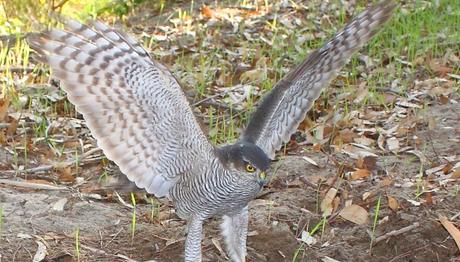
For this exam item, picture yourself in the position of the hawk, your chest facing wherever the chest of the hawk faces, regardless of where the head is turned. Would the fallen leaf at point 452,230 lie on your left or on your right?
on your left

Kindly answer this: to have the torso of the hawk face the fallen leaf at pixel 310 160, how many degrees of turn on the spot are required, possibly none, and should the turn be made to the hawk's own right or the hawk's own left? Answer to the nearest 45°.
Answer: approximately 90° to the hawk's own left

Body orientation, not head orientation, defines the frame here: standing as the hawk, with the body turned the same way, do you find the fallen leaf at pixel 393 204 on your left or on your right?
on your left

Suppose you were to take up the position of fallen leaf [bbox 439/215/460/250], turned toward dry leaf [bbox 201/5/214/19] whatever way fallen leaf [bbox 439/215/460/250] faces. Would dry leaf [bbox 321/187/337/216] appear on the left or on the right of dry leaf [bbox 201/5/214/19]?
left

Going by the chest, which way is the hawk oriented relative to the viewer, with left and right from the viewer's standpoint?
facing the viewer and to the right of the viewer

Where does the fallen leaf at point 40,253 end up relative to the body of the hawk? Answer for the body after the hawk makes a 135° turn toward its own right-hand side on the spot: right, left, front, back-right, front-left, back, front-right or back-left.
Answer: front

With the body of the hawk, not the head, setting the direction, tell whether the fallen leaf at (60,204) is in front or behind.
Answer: behind

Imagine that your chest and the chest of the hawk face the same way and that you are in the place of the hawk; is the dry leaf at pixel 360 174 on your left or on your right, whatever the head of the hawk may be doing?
on your left
